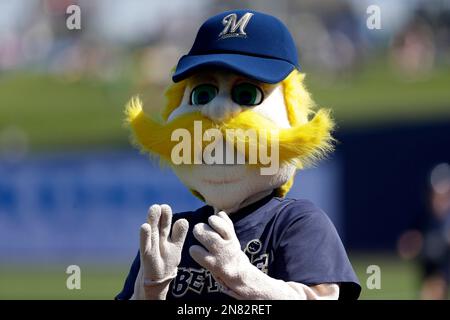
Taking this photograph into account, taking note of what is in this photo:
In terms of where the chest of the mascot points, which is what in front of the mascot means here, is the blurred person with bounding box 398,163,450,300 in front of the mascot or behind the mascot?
behind
